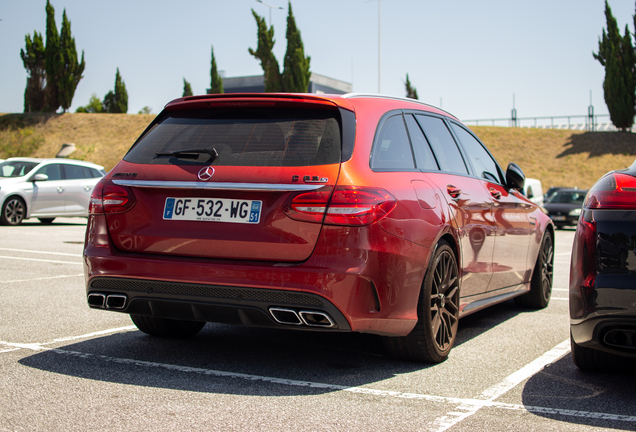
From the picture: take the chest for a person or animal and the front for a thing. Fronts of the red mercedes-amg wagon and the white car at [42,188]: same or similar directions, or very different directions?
very different directions

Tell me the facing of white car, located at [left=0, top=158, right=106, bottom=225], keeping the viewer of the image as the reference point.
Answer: facing the viewer and to the left of the viewer

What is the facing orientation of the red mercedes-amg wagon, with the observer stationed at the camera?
facing away from the viewer and to the right of the viewer

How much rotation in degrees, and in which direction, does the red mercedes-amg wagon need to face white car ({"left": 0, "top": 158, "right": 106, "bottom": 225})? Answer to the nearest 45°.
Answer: approximately 90° to its left

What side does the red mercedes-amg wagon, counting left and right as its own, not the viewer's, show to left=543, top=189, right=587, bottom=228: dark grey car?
front

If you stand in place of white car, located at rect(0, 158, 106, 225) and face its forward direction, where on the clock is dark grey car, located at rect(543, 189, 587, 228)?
The dark grey car is roughly at 7 o'clock from the white car.

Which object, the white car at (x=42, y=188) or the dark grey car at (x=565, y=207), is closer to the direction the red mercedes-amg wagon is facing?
the dark grey car
